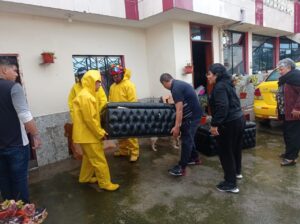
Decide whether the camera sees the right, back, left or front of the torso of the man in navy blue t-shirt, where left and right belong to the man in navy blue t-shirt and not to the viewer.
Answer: left

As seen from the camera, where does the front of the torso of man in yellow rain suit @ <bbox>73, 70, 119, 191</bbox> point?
to the viewer's right

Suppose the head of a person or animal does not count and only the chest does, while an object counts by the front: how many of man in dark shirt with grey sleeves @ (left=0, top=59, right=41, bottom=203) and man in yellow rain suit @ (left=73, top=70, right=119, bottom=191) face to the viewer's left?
0

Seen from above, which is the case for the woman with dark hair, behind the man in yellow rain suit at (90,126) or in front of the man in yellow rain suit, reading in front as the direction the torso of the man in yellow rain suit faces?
in front

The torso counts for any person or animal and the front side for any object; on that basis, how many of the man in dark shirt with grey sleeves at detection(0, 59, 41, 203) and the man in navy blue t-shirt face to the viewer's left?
1

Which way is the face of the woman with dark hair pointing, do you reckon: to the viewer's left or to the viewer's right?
to the viewer's left

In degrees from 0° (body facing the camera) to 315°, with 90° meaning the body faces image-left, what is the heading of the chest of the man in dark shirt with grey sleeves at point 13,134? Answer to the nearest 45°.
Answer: approximately 225°

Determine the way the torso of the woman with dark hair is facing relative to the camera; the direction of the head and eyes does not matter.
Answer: to the viewer's left

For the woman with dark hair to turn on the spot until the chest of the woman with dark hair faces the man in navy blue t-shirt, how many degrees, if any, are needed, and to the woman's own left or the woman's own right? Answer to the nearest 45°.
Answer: approximately 45° to the woman's own right

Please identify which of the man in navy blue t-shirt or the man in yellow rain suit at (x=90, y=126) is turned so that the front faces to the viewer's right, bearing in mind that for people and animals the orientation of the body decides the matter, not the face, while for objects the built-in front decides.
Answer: the man in yellow rain suit

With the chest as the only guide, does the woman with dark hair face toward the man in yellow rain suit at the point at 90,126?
yes

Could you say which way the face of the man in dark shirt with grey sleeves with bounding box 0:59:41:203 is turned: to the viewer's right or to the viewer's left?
to the viewer's right

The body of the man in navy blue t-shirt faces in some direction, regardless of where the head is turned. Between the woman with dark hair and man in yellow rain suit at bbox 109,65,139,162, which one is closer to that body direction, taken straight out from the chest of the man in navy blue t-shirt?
the man in yellow rain suit

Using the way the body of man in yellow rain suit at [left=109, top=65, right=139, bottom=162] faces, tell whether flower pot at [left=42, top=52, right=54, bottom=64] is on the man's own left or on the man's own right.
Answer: on the man's own right

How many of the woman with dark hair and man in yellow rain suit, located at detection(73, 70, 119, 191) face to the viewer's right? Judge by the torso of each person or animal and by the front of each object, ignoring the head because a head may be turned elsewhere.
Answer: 1
